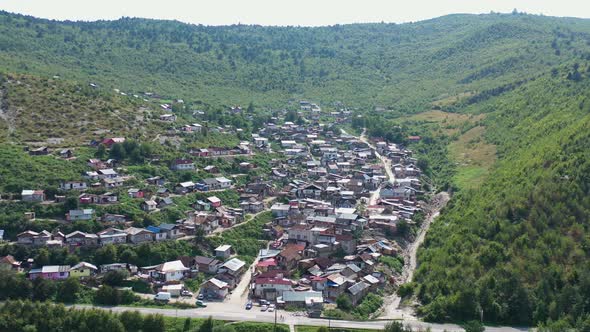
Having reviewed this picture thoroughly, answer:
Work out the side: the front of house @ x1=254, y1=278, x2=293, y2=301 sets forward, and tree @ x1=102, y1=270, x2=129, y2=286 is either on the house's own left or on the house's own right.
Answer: on the house's own right

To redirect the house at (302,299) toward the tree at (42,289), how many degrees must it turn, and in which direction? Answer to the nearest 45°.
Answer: approximately 90° to its right

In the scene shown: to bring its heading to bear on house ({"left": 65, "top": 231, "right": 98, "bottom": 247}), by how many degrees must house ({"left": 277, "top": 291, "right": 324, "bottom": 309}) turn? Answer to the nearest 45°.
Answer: approximately 90° to its right

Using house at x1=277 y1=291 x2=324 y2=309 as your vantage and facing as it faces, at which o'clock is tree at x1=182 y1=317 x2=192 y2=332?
The tree is roughly at 2 o'clock from the house.

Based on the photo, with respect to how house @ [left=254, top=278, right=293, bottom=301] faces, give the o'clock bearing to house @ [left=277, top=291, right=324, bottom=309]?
house @ [left=277, top=291, right=324, bottom=309] is roughly at 10 o'clock from house @ [left=254, top=278, right=293, bottom=301].

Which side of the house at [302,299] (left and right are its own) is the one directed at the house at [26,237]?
right

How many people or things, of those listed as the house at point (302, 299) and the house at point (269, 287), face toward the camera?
2

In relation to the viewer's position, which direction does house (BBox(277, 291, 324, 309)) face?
facing the viewer

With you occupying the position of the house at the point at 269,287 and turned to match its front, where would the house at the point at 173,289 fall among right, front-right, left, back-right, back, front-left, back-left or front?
right

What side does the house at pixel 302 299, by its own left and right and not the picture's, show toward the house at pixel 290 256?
back

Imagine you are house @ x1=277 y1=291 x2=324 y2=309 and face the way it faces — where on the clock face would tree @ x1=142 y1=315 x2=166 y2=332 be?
The tree is roughly at 2 o'clock from the house.

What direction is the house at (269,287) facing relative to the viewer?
toward the camera

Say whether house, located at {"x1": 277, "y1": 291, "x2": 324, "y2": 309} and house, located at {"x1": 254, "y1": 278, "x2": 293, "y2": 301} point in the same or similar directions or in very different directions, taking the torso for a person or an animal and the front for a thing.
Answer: same or similar directions

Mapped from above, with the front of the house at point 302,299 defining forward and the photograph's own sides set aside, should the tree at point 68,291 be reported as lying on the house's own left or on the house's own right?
on the house's own right

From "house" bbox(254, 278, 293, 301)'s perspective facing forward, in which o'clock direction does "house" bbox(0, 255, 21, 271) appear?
"house" bbox(0, 255, 21, 271) is roughly at 3 o'clock from "house" bbox(254, 278, 293, 301).

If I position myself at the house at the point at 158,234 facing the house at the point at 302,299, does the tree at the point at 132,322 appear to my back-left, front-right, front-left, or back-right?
front-right
